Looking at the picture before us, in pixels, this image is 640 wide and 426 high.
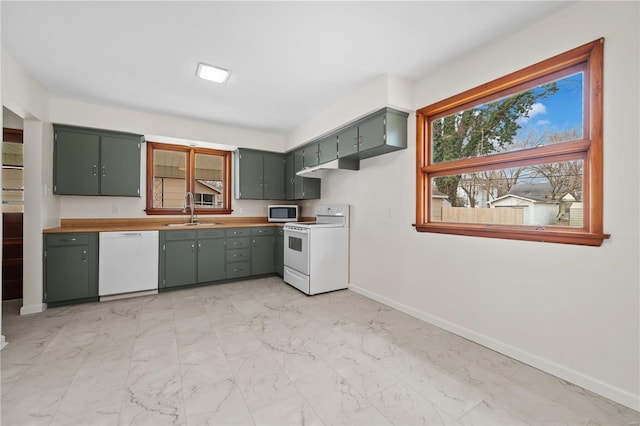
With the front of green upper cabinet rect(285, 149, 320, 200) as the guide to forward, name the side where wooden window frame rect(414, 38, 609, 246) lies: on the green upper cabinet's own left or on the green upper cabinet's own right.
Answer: on the green upper cabinet's own left

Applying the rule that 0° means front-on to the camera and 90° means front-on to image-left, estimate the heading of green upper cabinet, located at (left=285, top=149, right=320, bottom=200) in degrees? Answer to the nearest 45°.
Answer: approximately 45°

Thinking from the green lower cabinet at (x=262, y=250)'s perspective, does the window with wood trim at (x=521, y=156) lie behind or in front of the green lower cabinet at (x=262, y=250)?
in front

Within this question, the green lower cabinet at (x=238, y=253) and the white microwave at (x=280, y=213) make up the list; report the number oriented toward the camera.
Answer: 2

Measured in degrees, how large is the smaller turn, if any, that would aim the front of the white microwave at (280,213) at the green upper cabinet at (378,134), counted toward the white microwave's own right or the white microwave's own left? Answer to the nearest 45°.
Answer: approximately 45° to the white microwave's own left

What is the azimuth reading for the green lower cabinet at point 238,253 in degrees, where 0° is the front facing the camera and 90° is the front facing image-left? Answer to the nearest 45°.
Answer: approximately 0°

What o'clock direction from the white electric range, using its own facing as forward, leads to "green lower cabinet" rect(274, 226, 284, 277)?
The green lower cabinet is roughly at 3 o'clock from the white electric range.
